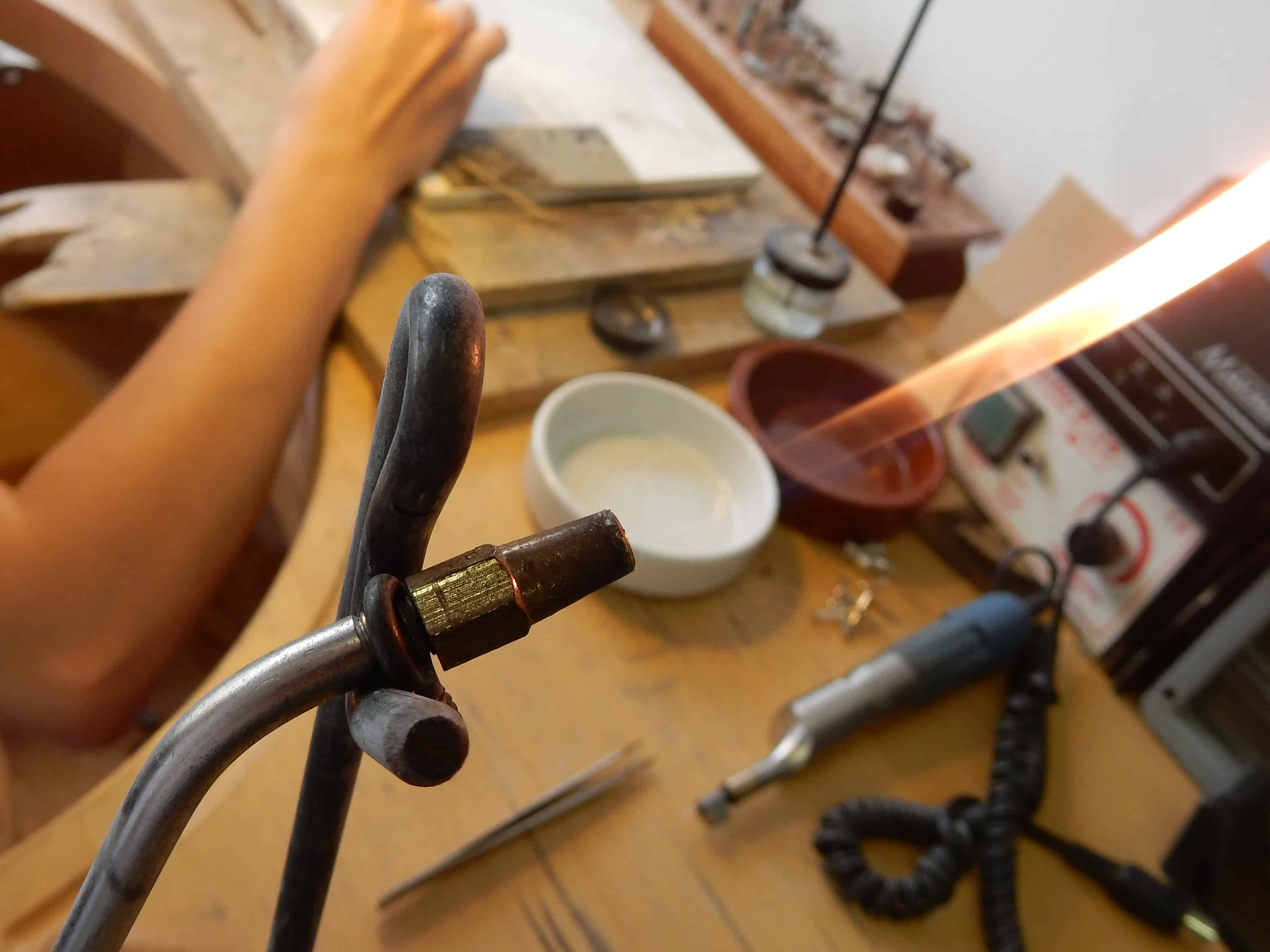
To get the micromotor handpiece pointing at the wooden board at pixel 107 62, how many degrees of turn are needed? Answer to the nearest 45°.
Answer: approximately 45° to its right

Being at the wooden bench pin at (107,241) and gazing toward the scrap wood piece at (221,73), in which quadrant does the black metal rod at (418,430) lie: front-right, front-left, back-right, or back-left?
back-right

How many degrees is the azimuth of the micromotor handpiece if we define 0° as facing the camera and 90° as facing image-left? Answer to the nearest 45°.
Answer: approximately 45°
